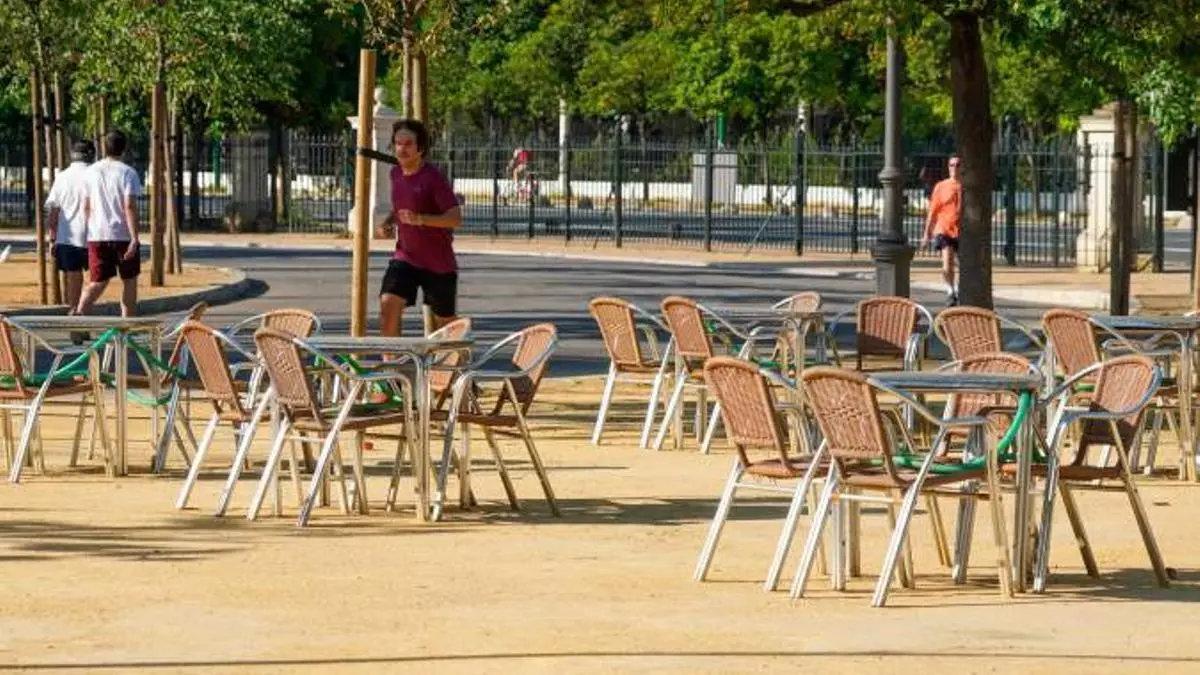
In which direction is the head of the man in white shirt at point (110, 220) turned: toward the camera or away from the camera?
away from the camera

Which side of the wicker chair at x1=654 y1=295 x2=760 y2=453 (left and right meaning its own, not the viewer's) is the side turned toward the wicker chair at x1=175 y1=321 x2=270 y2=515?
back

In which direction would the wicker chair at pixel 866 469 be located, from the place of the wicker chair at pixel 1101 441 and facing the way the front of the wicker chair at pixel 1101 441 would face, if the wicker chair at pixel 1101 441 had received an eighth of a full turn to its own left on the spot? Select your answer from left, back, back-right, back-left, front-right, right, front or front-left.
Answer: front-right

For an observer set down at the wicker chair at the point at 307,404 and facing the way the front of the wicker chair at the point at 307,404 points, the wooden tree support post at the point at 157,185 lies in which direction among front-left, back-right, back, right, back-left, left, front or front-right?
front-left

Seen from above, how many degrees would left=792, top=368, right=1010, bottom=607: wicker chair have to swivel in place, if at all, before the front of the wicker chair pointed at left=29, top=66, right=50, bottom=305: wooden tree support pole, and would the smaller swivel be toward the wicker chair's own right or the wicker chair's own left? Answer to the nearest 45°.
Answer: approximately 90° to the wicker chair's own left

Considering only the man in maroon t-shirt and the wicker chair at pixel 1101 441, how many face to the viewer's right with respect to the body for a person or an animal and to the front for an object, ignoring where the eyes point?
0

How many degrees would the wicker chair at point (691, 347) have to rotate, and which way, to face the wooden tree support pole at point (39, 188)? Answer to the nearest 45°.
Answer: approximately 90° to its left

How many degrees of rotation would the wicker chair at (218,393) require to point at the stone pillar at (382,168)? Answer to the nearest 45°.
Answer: approximately 45° to its left

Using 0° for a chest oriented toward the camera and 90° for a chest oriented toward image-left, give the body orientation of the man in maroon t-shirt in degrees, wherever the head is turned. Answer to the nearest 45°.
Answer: approximately 45°

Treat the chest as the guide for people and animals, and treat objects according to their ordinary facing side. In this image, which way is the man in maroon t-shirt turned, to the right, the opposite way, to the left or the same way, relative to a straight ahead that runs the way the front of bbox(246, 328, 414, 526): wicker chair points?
the opposite way

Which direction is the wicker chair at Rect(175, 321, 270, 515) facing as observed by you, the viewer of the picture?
facing away from the viewer and to the right of the viewer

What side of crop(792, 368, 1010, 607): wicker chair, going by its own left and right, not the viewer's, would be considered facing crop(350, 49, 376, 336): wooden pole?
left
